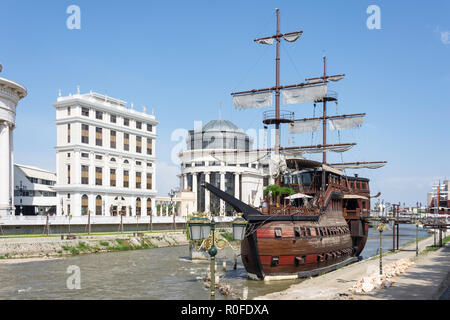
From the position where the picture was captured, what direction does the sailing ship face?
facing the viewer and to the left of the viewer
